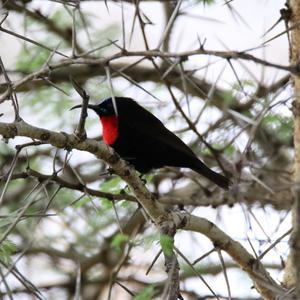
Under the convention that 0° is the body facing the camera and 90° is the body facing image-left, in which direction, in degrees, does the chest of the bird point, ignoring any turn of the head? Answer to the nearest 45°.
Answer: approximately 90°
